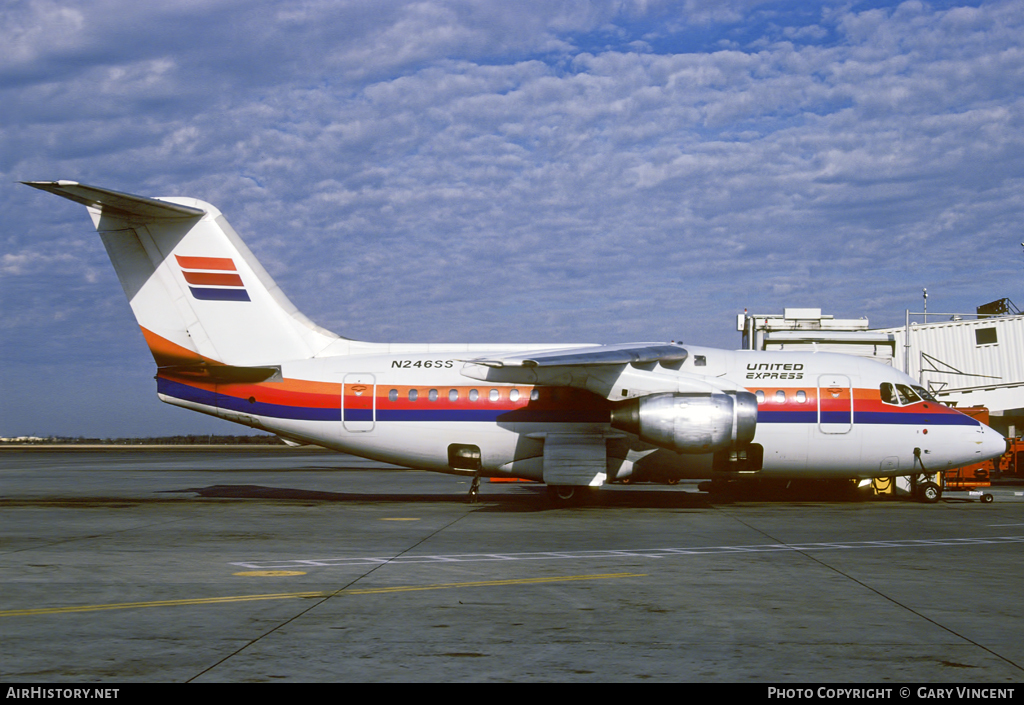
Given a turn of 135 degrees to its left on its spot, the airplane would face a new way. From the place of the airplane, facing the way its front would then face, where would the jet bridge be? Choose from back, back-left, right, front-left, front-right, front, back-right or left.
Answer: right

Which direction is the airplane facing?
to the viewer's right
